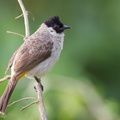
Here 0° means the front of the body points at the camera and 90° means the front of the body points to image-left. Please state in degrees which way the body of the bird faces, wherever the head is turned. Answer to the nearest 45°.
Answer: approximately 270°
